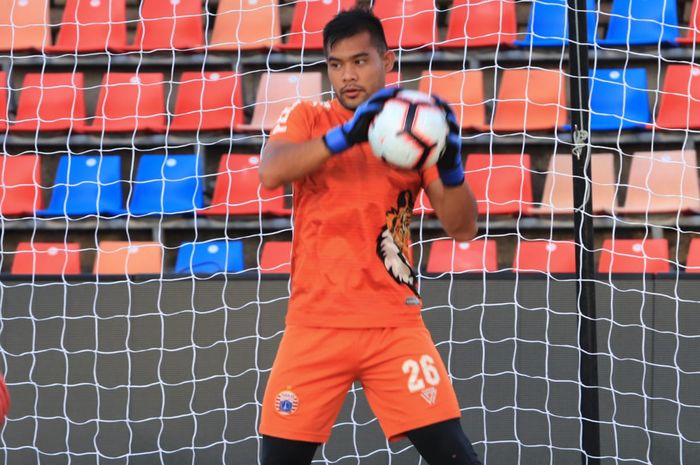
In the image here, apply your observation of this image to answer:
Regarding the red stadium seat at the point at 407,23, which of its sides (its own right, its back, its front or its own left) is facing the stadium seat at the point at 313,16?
right

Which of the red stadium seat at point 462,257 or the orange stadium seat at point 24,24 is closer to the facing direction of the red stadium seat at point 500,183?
the red stadium seat

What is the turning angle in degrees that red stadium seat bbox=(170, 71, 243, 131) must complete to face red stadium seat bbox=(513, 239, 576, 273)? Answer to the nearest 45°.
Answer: approximately 45° to its left

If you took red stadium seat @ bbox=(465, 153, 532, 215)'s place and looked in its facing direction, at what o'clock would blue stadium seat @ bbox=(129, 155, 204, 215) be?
The blue stadium seat is roughly at 3 o'clock from the red stadium seat.

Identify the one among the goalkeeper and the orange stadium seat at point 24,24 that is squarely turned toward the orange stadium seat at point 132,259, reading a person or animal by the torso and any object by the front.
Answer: the orange stadium seat at point 24,24

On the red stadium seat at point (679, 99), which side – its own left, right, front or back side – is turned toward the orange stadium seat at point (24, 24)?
right

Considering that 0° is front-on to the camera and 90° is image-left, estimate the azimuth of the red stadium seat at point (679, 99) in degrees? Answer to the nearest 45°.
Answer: approximately 0°

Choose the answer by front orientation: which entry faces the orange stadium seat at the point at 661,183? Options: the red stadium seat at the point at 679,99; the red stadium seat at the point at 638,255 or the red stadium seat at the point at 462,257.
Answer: the red stadium seat at the point at 679,99

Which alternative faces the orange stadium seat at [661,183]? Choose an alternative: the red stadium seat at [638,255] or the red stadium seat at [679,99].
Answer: the red stadium seat at [679,99]
